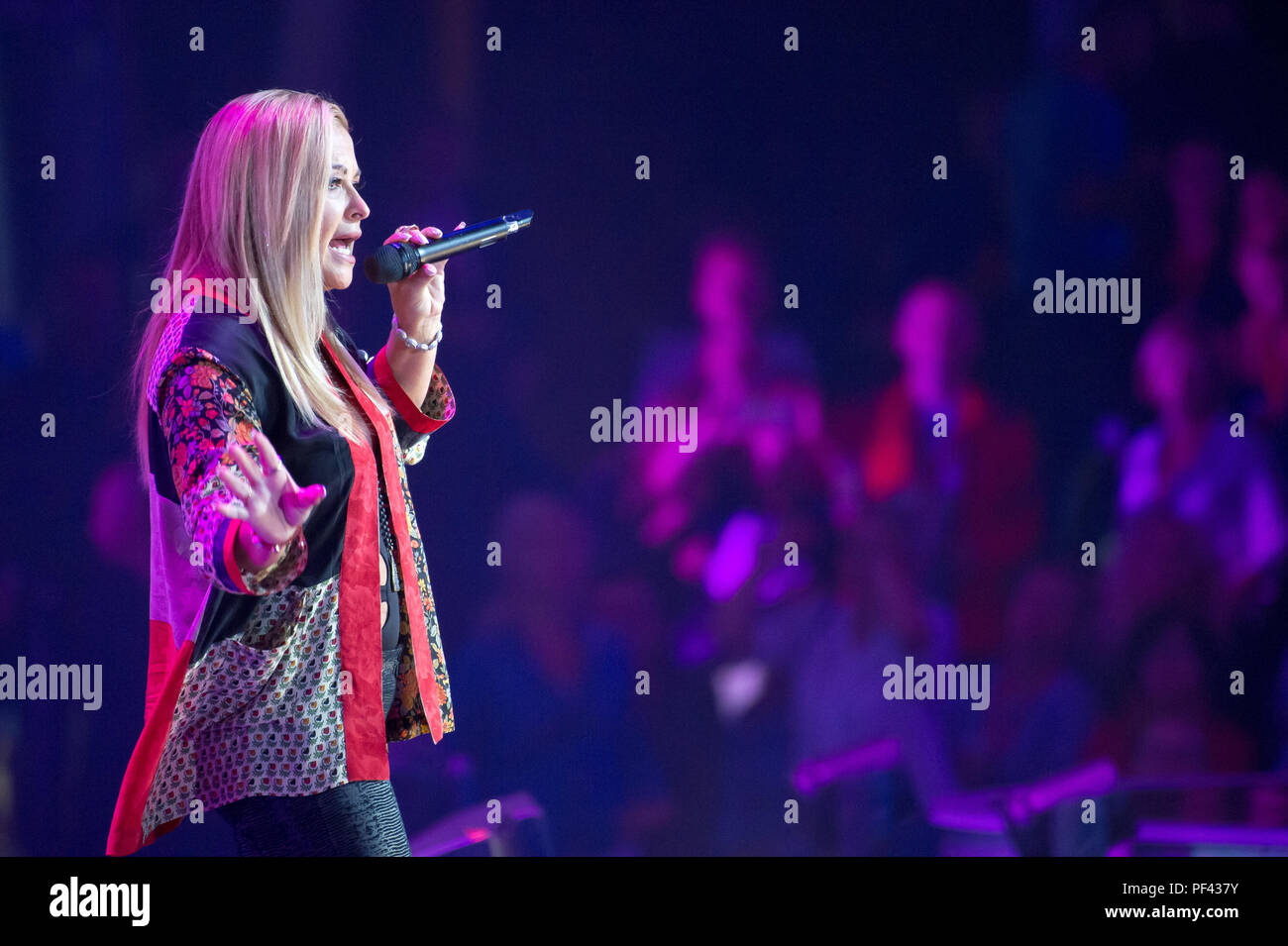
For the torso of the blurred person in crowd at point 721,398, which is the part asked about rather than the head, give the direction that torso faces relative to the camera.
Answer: toward the camera

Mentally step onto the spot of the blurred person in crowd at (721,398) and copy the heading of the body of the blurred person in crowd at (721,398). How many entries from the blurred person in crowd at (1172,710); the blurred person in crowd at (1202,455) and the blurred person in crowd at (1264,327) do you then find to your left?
3

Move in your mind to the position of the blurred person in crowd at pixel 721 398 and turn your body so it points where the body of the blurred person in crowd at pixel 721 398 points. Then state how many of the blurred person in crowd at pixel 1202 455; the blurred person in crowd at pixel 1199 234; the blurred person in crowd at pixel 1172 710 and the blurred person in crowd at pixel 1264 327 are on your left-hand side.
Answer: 4

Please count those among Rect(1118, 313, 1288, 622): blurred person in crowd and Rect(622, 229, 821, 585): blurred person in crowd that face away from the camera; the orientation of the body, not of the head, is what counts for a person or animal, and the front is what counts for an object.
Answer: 0

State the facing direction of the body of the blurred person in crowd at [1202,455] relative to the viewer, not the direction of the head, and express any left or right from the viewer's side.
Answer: facing the viewer and to the left of the viewer

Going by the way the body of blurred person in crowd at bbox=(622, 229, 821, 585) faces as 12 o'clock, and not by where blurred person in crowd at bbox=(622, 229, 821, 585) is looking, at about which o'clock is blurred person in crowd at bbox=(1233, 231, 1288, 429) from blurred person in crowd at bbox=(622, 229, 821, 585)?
blurred person in crowd at bbox=(1233, 231, 1288, 429) is roughly at 9 o'clock from blurred person in crowd at bbox=(622, 229, 821, 585).

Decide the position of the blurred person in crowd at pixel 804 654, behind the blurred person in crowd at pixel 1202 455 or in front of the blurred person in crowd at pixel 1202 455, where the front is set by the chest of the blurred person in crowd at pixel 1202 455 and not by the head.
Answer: in front

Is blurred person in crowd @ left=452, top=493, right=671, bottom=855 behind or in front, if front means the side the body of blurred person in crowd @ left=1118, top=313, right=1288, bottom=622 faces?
in front
